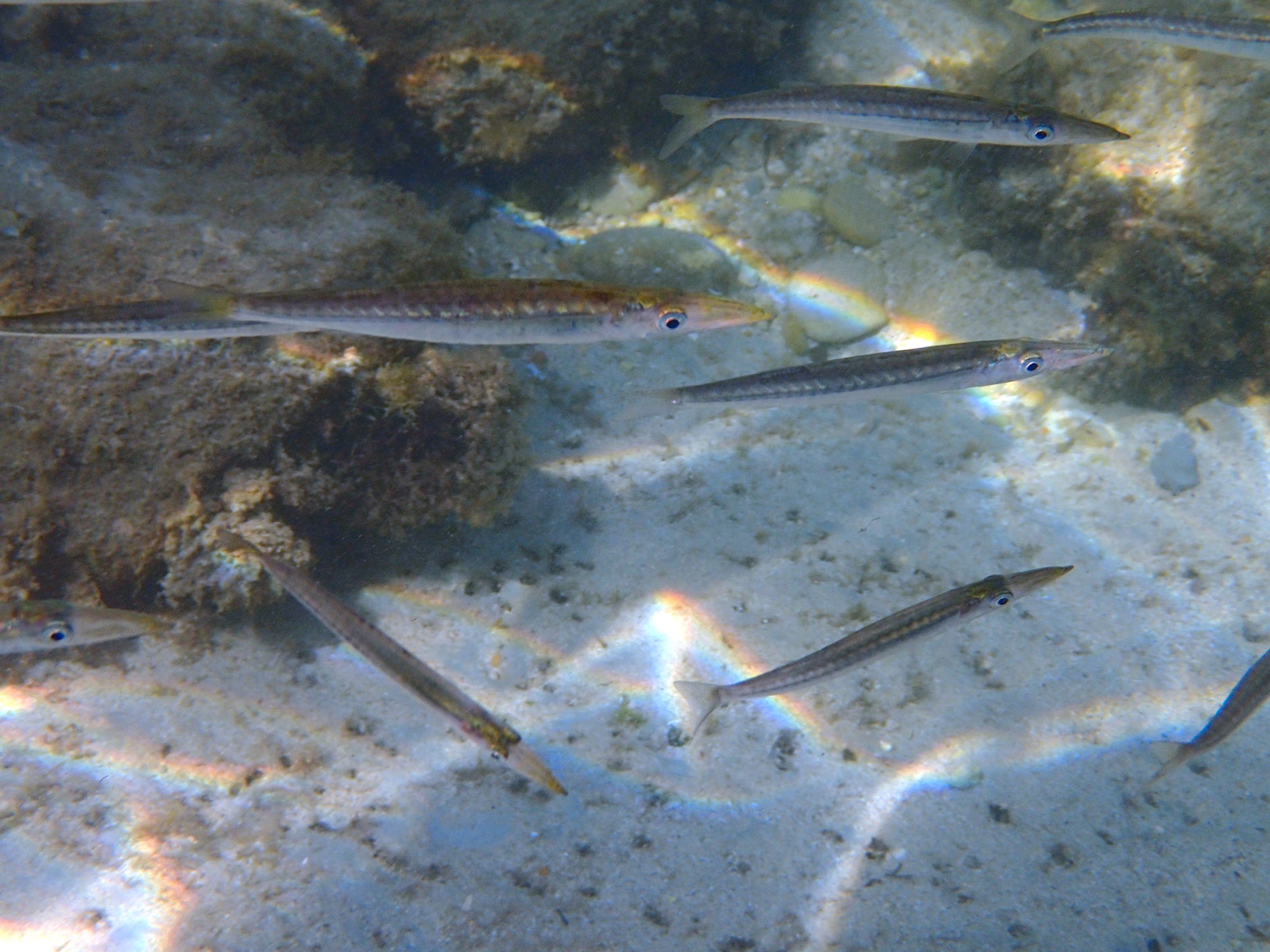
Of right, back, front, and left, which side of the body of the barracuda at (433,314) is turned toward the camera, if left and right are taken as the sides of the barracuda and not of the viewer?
right

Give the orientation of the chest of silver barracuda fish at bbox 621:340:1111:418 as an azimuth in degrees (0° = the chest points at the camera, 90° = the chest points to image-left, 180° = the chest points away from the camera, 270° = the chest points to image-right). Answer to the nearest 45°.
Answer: approximately 270°

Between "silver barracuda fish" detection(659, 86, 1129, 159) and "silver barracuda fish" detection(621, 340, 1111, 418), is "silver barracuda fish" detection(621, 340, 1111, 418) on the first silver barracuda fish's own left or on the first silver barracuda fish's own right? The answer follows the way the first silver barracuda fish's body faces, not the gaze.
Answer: on the first silver barracuda fish's own right

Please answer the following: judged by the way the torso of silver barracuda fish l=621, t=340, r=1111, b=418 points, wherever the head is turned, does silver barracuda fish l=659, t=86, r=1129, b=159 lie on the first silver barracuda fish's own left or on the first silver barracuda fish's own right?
on the first silver barracuda fish's own left

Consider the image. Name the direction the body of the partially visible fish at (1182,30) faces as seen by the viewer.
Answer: to the viewer's right

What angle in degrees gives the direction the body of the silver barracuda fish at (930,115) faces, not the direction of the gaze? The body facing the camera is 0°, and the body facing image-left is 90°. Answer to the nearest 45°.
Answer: approximately 270°

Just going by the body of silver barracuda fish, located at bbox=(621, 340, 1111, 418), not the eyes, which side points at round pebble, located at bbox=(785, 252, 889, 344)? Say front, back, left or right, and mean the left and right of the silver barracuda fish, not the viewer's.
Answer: left

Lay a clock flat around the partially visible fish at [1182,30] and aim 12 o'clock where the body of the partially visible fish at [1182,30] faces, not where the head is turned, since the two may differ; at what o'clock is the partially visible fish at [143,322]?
the partially visible fish at [143,322] is roughly at 4 o'clock from the partially visible fish at [1182,30].

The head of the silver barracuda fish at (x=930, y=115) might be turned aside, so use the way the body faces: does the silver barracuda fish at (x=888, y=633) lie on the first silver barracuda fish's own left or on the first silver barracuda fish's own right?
on the first silver barracuda fish's own right
